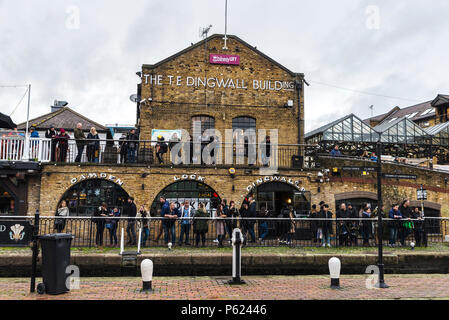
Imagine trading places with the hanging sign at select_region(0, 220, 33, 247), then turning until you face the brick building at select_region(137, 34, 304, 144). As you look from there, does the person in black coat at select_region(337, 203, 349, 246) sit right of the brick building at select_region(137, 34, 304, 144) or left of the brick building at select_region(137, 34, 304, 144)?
right

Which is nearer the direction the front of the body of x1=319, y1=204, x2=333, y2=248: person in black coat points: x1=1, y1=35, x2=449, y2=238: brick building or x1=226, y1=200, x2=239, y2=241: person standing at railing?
the person standing at railing

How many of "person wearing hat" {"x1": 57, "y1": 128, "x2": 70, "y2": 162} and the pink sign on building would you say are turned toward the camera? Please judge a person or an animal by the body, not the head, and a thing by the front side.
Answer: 2

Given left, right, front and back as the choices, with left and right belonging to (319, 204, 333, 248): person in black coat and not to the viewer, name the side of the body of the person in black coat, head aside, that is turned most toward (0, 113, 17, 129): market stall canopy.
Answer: right

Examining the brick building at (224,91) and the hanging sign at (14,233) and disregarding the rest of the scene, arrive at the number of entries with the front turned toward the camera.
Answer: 2

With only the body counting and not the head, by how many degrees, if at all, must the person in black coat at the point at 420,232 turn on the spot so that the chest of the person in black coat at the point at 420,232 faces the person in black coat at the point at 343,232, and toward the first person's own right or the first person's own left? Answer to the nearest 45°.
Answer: approximately 45° to the first person's own right

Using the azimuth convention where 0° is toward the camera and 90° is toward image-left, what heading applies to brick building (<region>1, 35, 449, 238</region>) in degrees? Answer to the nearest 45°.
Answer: approximately 0°

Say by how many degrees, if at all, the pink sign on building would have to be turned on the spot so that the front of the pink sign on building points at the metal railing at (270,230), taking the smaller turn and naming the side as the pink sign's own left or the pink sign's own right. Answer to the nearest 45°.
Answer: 0° — it already faces it

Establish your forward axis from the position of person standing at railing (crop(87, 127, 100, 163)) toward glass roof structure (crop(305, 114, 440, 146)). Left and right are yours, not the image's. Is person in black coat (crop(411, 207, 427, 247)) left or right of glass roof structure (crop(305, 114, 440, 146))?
right
